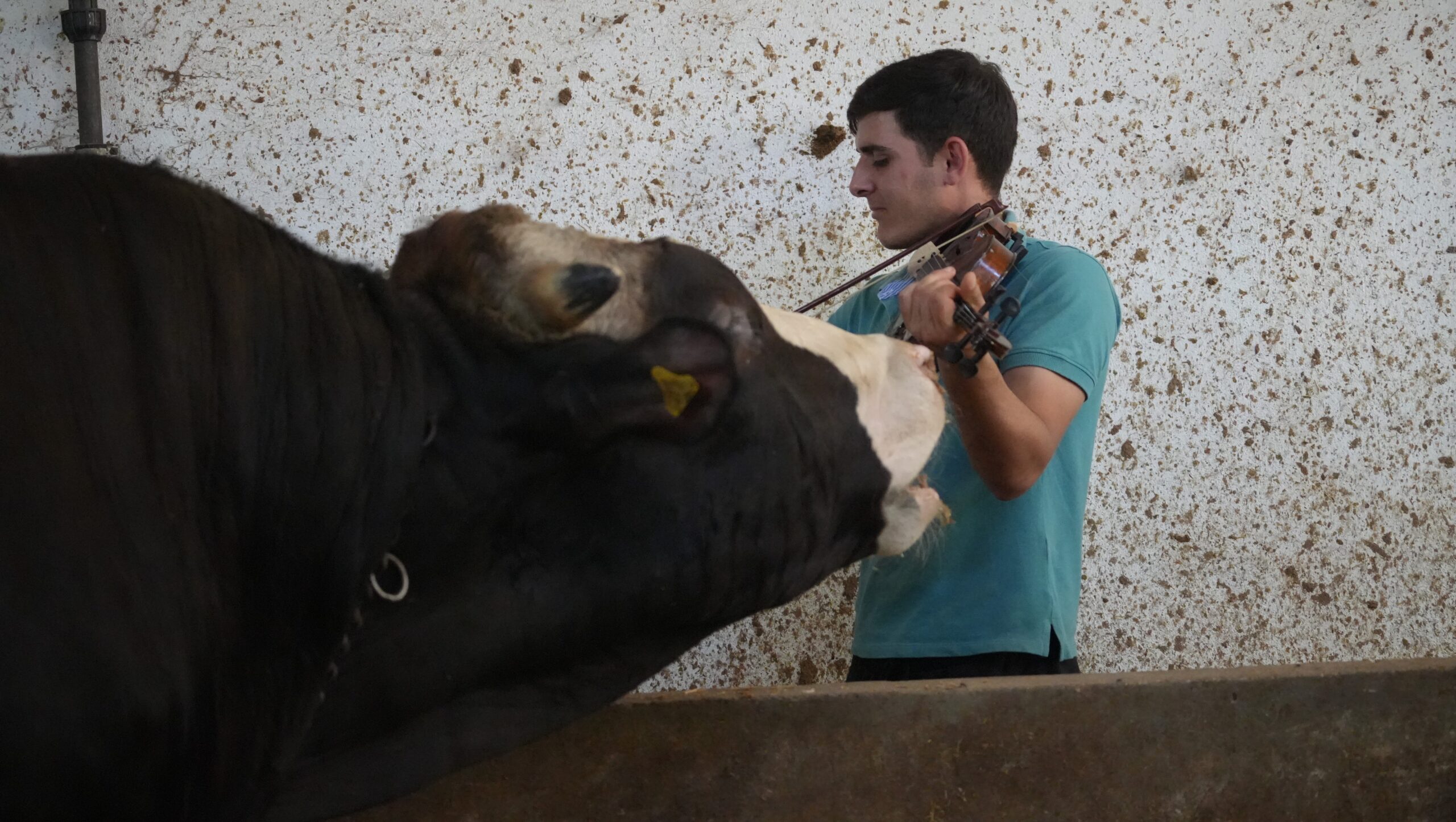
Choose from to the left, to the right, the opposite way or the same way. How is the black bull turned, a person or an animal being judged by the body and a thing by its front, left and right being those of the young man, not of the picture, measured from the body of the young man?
the opposite way

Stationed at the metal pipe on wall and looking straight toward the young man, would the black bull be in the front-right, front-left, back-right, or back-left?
front-right

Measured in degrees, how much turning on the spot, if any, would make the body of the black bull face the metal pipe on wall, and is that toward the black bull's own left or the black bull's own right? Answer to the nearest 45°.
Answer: approximately 90° to the black bull's own left

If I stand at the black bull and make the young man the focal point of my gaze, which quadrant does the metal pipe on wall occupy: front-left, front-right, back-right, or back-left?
front-left

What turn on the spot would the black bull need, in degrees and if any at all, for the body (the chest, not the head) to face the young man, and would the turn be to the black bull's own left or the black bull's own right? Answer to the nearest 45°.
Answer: approximately 45° to the black bull's own left

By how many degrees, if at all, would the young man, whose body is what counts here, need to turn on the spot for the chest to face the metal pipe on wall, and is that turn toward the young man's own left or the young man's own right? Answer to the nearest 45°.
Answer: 0° — they already face it

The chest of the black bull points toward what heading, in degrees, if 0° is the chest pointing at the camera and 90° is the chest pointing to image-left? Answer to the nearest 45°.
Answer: approximately 270°

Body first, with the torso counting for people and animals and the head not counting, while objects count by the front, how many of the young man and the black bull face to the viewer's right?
1

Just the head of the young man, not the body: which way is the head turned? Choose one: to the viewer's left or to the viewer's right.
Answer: to the viewer's left

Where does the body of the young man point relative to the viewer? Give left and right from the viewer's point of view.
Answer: facing to the left of the viewer

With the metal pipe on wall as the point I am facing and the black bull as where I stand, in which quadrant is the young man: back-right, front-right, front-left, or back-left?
front-right

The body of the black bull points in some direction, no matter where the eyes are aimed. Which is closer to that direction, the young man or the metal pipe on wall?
the young man
